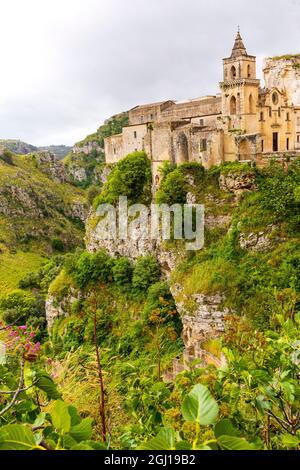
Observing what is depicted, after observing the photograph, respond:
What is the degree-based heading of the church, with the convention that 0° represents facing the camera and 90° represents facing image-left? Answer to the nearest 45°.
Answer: approximately 315°
